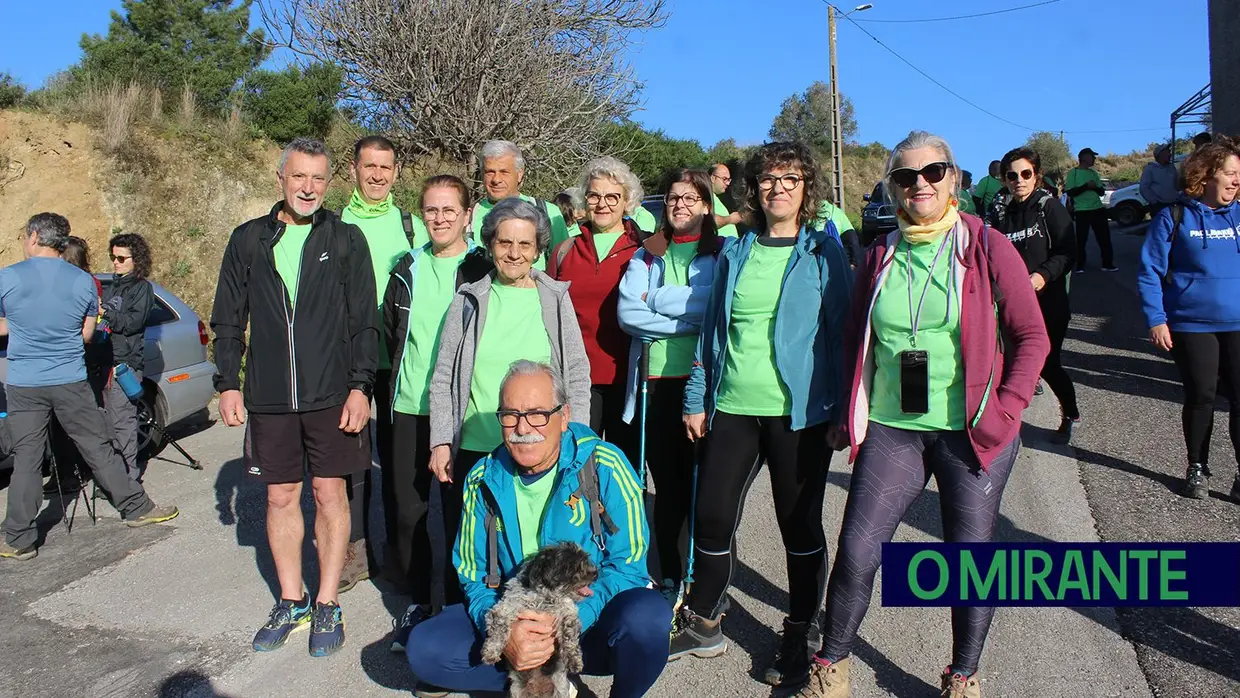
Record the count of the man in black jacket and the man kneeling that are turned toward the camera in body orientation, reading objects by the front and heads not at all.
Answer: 2

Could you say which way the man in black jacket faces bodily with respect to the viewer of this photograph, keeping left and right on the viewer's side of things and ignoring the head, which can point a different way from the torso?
facing the viewer

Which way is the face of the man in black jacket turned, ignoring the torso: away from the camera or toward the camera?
toward the camera

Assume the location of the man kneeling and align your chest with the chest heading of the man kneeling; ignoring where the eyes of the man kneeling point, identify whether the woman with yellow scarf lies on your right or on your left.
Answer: on your left

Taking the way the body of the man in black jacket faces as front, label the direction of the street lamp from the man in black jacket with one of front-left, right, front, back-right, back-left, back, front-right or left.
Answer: back-left

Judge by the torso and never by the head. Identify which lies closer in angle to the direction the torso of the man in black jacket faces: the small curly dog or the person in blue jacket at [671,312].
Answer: the small curly dog

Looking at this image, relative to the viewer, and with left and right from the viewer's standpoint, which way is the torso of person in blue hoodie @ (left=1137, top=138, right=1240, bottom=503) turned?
facing the viewer and to the right of the viewer

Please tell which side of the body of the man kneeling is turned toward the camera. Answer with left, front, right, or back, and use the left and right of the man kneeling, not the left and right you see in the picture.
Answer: front

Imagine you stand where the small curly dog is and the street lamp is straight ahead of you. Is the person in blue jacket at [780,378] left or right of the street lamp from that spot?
right

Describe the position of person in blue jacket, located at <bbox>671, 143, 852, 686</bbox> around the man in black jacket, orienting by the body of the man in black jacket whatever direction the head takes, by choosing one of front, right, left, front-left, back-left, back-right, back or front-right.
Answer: front-left

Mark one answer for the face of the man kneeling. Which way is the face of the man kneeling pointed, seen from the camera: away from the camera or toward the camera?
toward the camera

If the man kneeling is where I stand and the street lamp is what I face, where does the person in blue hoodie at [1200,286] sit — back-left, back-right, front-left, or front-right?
front-right

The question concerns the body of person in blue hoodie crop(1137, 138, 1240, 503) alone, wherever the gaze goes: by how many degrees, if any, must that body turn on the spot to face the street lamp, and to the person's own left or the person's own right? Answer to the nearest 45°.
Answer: approximately 180°

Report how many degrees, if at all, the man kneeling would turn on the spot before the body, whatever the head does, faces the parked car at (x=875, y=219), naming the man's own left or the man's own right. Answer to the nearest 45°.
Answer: approximately 135° to the man's own left

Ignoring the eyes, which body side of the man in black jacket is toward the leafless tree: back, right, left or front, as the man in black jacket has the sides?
back
